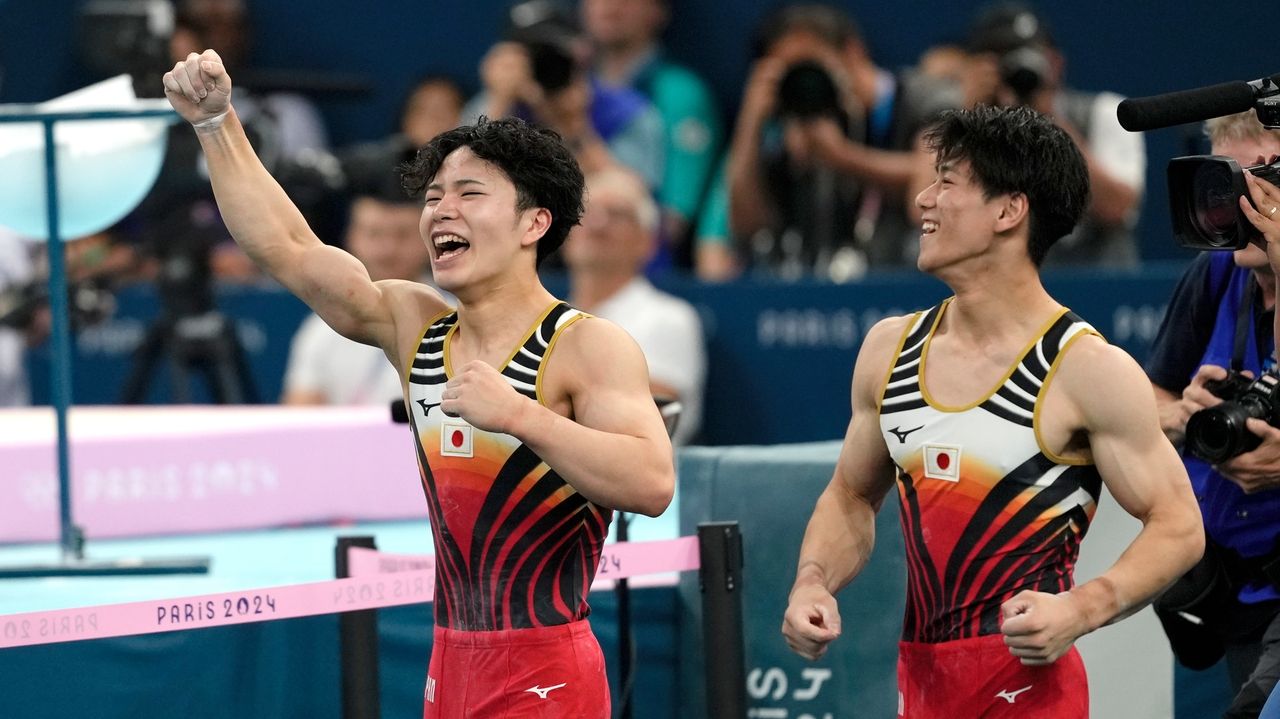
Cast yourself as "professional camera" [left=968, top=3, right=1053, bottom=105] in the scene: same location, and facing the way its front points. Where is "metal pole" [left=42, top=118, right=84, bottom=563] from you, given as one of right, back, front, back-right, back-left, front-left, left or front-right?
front-right

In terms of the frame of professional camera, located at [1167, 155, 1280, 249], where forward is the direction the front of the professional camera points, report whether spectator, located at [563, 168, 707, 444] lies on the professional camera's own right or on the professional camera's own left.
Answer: on the professional camera's own right

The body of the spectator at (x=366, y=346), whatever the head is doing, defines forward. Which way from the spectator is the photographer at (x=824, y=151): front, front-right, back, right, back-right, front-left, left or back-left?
left

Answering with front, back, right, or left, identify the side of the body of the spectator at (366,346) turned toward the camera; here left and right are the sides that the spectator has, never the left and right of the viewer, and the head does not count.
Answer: front

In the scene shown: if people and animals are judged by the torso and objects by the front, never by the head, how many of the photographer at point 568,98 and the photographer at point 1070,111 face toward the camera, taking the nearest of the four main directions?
2

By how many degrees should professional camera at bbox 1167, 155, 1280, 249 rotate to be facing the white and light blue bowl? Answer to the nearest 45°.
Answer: approximately 45° to its right

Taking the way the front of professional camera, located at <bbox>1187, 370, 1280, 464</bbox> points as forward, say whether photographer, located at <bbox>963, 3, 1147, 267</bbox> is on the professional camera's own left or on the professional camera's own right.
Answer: on the professional camera's own right

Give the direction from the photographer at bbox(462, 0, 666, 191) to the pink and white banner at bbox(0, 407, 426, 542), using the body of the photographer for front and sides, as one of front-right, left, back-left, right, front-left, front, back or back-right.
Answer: front-right

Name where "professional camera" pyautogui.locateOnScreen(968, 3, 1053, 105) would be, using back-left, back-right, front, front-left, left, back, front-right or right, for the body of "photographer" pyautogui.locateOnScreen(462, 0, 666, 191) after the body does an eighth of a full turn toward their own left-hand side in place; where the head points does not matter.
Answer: front

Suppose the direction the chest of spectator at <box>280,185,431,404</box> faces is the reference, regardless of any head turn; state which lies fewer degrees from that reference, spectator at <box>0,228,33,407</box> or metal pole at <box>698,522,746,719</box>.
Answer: the metal pole

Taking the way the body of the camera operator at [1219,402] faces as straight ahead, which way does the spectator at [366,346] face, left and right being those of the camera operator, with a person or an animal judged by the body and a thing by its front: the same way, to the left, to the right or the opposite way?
to the left

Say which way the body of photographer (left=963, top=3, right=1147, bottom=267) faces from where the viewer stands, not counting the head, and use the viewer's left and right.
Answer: facing the viewer

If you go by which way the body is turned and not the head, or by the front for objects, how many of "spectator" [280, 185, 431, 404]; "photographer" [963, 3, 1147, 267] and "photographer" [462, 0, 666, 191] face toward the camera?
3

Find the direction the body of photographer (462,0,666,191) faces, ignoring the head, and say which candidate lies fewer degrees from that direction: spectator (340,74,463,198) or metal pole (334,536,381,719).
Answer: the metal pole

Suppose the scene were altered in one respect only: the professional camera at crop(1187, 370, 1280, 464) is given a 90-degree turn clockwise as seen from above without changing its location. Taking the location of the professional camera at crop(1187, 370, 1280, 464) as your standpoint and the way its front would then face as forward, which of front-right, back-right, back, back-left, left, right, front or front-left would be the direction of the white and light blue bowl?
front-left
